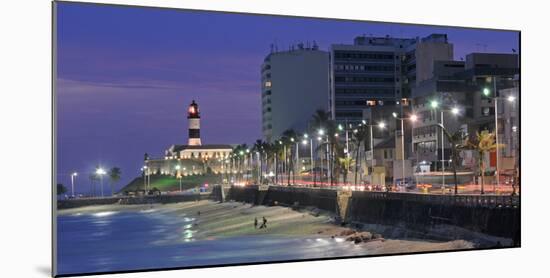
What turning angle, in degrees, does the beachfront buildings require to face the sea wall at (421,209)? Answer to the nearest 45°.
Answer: approximately 45° to its left

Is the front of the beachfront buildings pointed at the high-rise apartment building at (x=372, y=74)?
no

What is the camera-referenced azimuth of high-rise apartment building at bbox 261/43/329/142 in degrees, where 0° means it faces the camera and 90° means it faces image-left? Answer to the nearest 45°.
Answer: approximately 90°

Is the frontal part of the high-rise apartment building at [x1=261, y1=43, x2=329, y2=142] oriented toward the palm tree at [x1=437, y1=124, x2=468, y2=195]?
no

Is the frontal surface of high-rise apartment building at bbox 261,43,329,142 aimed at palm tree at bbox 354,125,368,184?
no

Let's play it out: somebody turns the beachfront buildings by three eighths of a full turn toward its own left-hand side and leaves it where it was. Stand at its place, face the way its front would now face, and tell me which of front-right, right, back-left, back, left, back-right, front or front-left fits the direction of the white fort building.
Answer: back

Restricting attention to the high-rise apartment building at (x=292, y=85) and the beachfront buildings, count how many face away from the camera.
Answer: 0

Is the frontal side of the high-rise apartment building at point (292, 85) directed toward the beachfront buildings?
no

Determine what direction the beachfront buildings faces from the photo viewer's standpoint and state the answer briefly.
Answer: facing the viewer and to the left of the viewer
